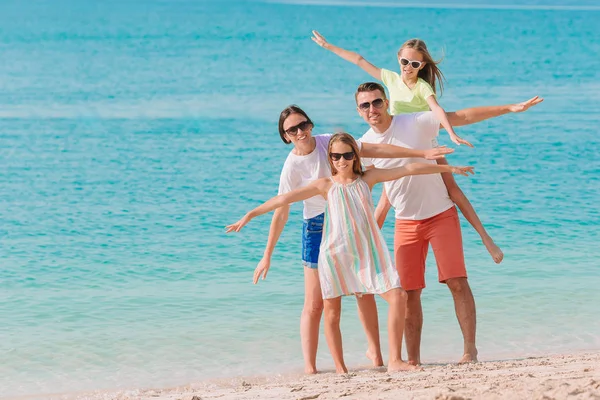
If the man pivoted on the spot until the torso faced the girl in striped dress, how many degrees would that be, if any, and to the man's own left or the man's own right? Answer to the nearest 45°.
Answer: approximately 45° to the man's own right

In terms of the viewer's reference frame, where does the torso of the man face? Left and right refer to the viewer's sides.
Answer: facing the viewer

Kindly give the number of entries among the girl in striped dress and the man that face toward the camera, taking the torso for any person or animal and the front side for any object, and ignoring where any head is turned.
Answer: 2

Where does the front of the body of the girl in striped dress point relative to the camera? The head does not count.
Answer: toward the camera

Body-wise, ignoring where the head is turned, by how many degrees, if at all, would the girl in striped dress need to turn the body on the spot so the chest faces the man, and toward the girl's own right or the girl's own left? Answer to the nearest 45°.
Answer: approximately 135° to the girl's own left
